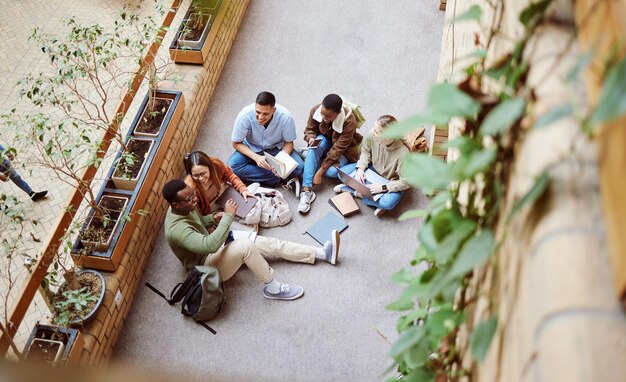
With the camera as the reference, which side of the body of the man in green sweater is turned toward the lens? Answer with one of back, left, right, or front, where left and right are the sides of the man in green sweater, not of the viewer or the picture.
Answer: right

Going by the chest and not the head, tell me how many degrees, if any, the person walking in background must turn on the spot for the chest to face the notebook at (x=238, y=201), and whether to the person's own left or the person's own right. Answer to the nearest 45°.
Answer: approximately 45° to the person's own right

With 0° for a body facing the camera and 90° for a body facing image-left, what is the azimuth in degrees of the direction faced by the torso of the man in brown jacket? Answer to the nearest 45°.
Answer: approximately 45°

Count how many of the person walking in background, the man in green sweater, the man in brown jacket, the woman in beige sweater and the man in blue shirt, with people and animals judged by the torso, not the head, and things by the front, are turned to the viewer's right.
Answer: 2

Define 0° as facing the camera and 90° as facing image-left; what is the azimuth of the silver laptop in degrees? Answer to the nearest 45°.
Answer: approximately 225°

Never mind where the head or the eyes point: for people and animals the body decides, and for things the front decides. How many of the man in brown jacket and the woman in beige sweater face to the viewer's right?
0

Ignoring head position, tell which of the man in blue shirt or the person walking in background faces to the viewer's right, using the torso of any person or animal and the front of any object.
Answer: the person walking in background

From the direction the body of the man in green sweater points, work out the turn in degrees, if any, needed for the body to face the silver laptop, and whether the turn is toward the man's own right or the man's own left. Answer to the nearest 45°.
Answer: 0° — they already face it
